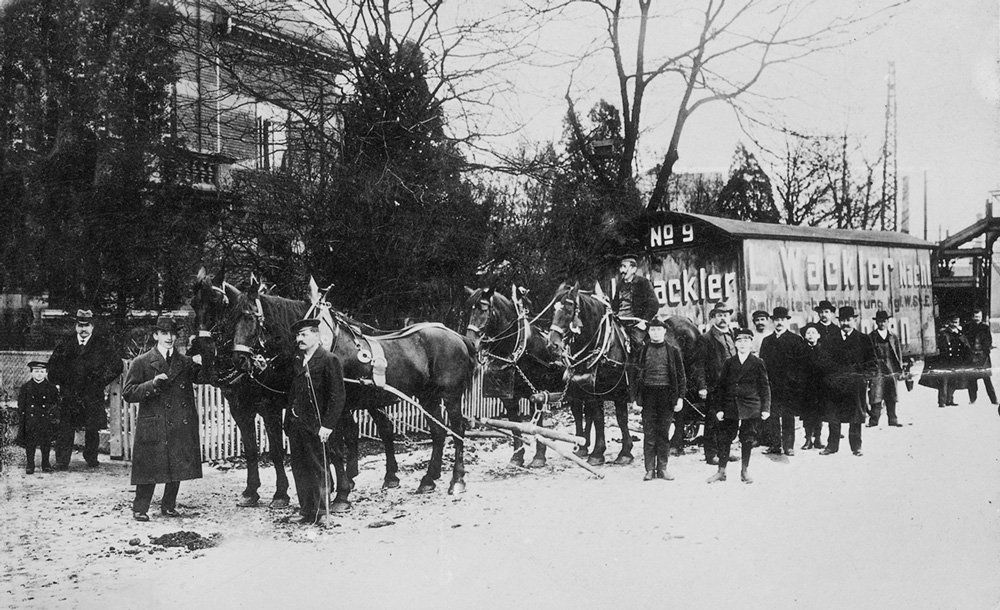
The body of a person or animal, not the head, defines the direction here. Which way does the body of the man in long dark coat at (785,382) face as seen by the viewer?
toward the camera

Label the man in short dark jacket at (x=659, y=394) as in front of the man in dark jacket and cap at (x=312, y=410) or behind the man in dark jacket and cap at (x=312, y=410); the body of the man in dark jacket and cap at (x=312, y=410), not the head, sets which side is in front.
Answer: behind

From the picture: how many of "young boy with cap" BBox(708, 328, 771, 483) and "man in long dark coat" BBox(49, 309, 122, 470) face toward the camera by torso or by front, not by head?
2

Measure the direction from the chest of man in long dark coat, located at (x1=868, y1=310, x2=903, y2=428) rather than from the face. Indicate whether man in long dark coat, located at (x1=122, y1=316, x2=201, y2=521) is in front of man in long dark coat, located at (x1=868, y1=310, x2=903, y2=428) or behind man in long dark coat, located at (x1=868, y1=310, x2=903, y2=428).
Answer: in front

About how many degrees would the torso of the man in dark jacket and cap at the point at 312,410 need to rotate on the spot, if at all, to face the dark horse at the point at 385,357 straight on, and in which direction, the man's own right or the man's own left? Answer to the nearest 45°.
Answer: approximately 180°

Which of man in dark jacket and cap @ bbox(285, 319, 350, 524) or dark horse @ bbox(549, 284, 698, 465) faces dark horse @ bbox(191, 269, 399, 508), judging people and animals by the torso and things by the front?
dark horse @ bbox(549, 284, 698, 465)

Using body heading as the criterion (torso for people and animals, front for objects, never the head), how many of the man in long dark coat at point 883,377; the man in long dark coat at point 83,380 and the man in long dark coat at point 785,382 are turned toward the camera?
3

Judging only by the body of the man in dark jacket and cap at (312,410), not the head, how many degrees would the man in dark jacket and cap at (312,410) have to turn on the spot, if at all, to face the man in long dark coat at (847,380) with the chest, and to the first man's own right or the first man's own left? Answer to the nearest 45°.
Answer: approximately 135° to the first man's own left

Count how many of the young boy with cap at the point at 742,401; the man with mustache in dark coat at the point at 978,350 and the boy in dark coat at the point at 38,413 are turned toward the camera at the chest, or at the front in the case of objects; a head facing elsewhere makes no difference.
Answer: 3

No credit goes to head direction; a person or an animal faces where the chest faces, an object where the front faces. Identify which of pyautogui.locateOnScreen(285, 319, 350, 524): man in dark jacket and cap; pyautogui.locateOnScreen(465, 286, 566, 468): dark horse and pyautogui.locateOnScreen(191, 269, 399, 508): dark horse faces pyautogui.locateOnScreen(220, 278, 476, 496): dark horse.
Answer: pyautogui.locateOnScreen(465, 286, 566, 468): dark horse

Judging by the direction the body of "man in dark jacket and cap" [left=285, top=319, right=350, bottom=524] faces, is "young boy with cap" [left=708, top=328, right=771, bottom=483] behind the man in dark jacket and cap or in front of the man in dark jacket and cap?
behind

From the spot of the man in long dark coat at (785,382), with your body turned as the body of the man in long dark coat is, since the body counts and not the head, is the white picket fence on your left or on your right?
on your right

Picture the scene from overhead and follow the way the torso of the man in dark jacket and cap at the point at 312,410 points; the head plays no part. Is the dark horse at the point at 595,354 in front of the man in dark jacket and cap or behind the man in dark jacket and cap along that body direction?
behind

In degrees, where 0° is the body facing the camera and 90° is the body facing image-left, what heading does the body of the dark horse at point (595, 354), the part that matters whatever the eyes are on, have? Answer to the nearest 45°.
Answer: approximately 45°
